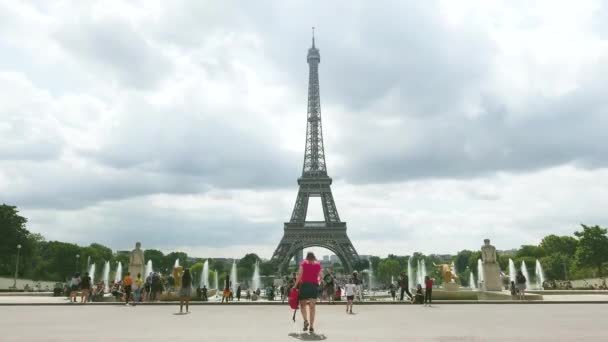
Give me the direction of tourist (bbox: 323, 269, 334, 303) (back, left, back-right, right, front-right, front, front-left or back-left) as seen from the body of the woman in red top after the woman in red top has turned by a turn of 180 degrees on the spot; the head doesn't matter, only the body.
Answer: back

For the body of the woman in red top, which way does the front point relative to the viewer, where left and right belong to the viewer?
facing away from the viewer

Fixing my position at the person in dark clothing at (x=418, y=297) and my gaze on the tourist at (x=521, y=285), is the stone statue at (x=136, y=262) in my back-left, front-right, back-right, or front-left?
back-left

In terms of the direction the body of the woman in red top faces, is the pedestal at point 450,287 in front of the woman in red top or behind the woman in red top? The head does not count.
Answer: in front

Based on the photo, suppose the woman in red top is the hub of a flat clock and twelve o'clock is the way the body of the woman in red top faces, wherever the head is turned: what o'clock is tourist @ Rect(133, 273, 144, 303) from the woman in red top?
The tourist is roughly at 11 o'clock from the woman in red top.

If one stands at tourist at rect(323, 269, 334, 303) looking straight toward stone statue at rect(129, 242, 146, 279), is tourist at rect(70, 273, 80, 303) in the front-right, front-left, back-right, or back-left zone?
front-left

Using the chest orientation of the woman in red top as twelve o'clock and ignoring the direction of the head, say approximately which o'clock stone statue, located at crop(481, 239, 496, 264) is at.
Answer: The stone statue is roughly at 1 o'clock from the woman in red top.

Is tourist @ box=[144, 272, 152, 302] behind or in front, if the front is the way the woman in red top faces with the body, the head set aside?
in front
